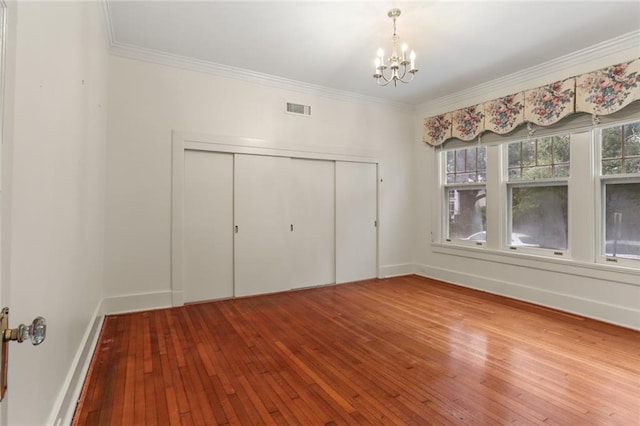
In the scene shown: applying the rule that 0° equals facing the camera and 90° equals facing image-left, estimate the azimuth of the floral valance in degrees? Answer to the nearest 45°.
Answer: approximately 45°

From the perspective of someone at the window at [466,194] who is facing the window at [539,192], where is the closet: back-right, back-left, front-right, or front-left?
back-right
